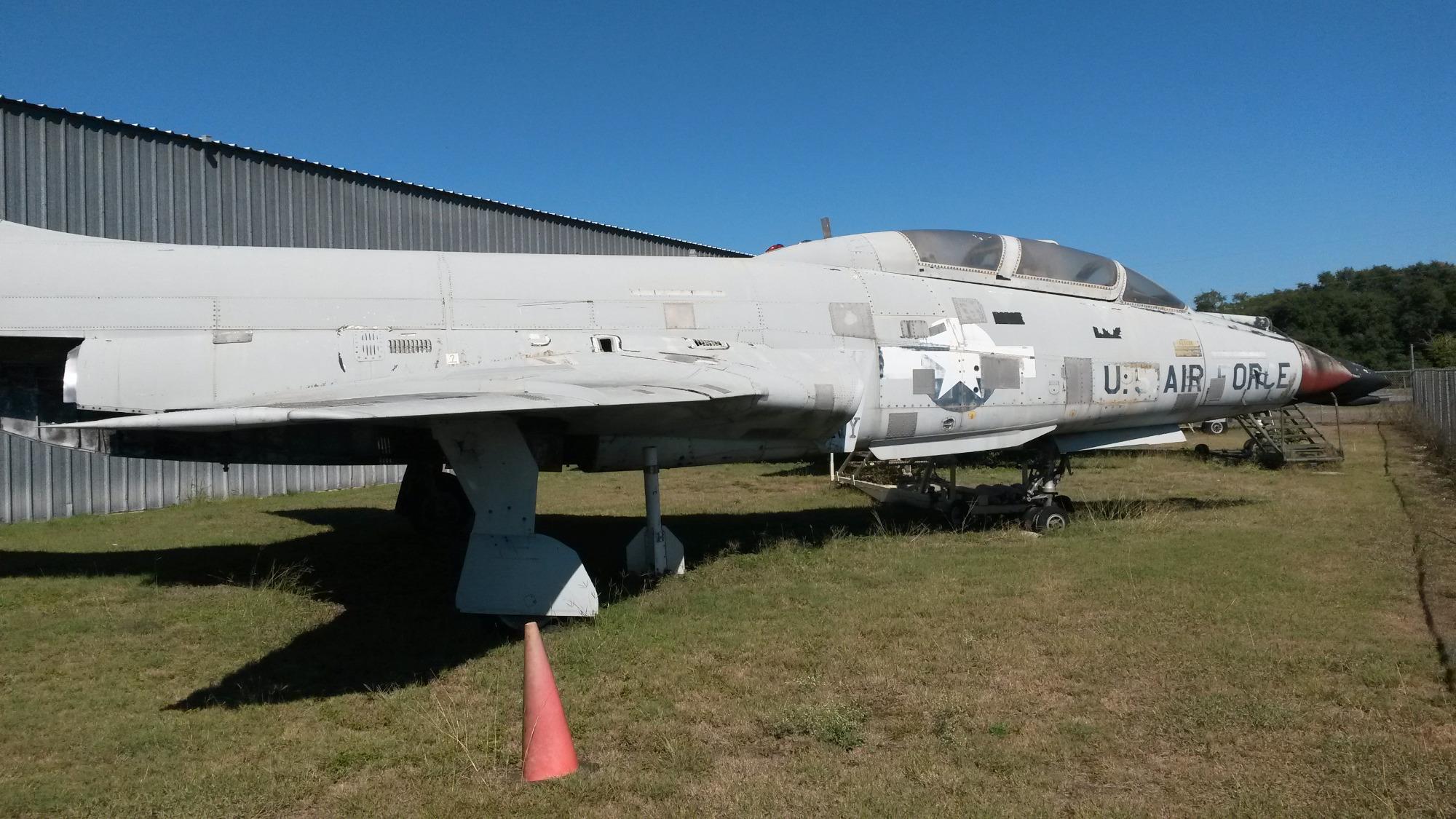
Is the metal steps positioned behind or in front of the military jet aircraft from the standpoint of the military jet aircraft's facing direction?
in front

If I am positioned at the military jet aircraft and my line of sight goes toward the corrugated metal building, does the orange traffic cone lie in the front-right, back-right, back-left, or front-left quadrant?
back-left

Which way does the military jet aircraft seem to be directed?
to the viewer's right

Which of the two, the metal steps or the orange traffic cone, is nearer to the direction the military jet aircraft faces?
the metal steps

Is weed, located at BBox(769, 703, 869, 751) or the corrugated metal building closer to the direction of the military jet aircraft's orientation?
the weed

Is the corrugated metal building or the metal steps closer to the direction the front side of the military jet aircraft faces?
the metal steps

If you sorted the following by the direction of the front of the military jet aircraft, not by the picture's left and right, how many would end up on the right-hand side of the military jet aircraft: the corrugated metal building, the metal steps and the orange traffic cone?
1
